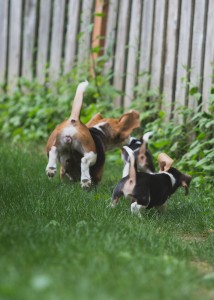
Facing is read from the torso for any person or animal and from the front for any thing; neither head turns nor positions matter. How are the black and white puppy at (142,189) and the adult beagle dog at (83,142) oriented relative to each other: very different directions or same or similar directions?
same or similar directions

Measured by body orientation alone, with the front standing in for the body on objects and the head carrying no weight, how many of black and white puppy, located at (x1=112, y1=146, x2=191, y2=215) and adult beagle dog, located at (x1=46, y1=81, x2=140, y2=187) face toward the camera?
0

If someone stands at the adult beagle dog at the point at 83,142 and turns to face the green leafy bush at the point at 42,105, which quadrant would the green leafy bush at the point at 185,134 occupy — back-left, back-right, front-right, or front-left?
front-right

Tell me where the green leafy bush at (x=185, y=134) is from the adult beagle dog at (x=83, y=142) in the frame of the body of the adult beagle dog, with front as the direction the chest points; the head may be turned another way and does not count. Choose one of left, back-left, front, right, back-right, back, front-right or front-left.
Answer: front

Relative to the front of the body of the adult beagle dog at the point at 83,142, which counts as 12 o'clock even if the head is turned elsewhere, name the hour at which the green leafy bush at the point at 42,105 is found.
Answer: The green leafy bush is roughly at 10 o'clock from the adult beagle dog.

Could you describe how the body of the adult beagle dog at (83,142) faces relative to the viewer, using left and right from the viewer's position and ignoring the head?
facing away from the viewer and to the right of the viewer

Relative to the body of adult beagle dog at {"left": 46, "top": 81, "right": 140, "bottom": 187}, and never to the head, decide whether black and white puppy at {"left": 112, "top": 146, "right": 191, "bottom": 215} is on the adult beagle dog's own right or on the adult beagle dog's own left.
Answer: on the adult beagle dog's own right
